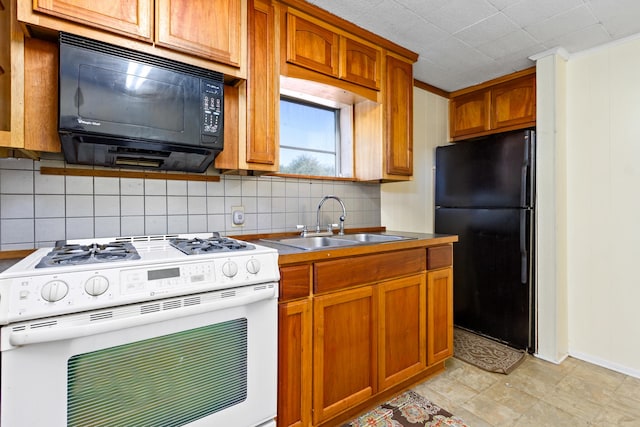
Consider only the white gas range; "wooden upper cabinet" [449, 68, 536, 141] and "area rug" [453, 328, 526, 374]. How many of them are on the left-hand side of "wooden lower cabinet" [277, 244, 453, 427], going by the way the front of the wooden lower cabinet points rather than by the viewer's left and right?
2

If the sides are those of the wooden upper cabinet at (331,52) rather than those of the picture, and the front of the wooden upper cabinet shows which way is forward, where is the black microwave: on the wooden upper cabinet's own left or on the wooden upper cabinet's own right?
on the wooden upper cabinet's own right

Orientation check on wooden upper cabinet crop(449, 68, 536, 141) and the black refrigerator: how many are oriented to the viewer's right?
0

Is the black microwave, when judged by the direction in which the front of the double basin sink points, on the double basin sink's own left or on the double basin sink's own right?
on the double basin sink's own right

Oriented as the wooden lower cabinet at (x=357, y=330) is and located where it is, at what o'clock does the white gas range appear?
The white gas range is roughly at 3 o'clock from the wooden lower cabinet.

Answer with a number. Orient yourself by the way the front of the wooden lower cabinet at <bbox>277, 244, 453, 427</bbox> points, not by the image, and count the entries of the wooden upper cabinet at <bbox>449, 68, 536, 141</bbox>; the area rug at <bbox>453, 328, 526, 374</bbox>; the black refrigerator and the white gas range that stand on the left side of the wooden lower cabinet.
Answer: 3

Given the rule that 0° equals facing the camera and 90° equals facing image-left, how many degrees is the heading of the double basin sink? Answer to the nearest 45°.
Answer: approximately 315°

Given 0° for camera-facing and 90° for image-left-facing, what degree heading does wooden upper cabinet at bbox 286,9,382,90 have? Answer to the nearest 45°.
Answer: approximately 315°
